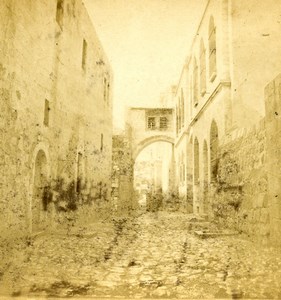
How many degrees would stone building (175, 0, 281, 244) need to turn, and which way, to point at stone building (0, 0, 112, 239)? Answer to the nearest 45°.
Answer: approximately 45° to its left

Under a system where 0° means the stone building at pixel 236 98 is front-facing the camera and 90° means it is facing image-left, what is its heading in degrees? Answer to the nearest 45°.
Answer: approximately 90°

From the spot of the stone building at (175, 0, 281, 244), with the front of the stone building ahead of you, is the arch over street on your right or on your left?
on your right

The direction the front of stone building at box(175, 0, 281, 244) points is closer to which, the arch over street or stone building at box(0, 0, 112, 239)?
the stone building
